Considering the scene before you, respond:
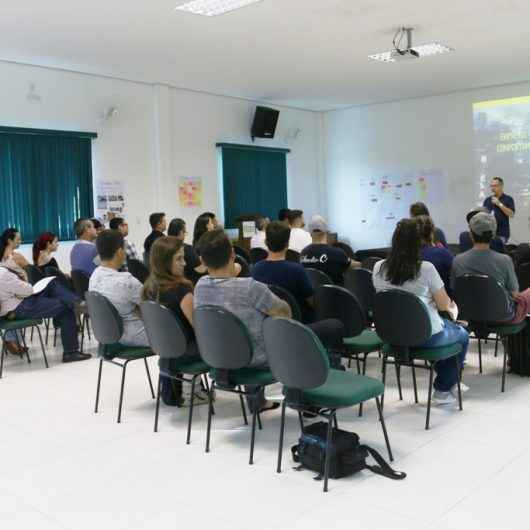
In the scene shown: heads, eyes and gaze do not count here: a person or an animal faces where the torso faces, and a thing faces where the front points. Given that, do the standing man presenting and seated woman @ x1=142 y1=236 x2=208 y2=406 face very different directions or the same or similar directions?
very different directions

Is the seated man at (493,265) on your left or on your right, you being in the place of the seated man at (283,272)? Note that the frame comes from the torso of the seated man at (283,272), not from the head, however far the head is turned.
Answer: on your right

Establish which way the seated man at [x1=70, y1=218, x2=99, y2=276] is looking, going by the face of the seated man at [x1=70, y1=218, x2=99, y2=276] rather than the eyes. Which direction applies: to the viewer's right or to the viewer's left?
to the viewer's right

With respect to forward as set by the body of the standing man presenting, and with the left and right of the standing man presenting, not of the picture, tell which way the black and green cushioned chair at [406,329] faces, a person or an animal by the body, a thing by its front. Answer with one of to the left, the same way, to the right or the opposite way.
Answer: the opposite way

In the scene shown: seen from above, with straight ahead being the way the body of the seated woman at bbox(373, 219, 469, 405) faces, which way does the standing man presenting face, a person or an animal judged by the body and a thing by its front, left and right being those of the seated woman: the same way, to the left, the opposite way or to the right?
the opposite way

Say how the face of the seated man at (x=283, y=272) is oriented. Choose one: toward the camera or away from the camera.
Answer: away from the camera

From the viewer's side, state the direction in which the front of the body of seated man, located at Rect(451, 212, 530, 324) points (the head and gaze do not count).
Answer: away from the camera

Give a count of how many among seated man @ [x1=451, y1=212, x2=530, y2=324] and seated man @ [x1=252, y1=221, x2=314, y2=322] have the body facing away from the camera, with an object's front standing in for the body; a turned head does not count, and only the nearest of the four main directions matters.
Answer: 2

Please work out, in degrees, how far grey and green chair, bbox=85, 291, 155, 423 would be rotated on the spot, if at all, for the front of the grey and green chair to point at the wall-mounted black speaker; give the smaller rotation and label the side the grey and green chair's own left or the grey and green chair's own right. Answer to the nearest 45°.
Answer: approximately 45° to the grey and green chair's own left

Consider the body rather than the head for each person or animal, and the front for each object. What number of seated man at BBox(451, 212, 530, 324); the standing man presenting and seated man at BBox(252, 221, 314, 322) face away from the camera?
2

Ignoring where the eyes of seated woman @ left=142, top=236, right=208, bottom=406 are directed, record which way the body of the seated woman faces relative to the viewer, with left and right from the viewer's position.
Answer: facing away from the viewer and to the right of the viewer

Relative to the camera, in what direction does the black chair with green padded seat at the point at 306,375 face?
facing away from the viewer and to the right of the viewer

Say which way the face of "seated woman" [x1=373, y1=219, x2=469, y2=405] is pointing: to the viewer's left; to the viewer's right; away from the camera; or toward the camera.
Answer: away from the camera
